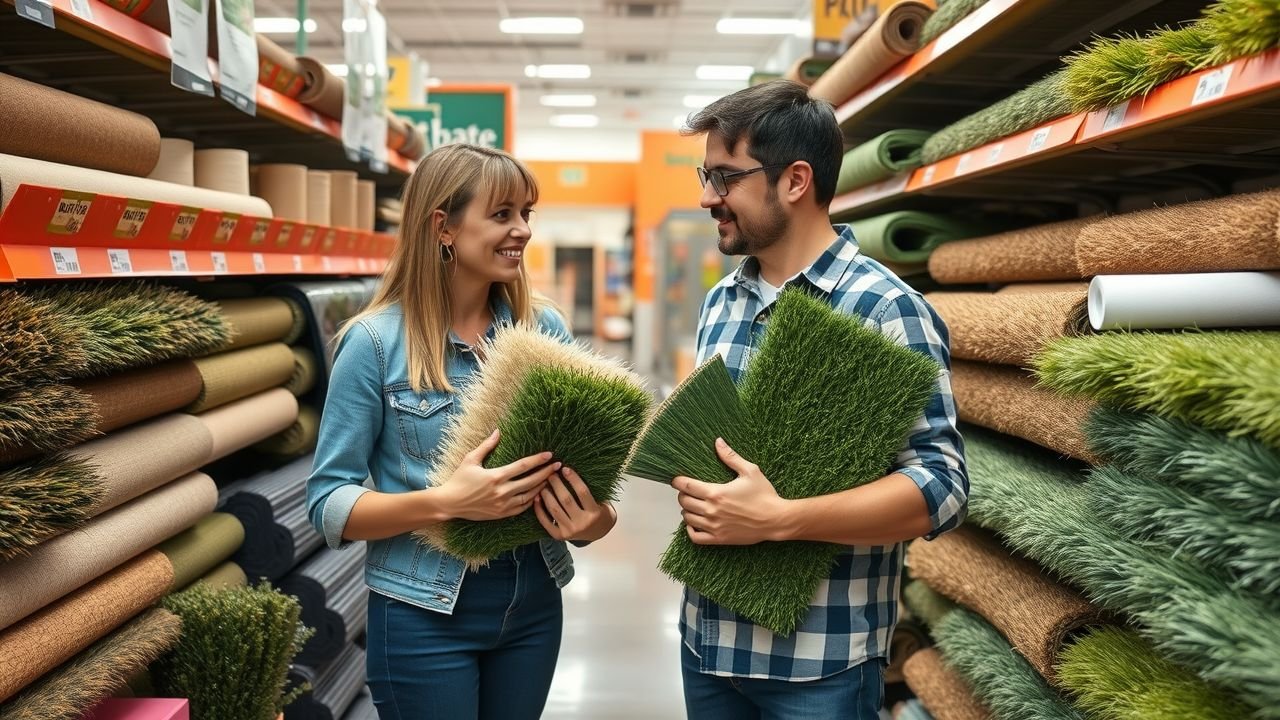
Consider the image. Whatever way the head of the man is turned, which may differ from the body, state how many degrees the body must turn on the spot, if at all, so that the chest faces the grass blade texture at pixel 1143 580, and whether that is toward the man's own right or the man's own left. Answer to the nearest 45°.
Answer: approximately 90° to the man's own left

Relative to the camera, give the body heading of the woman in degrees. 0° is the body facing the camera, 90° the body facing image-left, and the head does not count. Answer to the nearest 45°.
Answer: approximately 315°

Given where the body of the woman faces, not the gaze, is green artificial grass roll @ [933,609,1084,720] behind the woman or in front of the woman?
in front

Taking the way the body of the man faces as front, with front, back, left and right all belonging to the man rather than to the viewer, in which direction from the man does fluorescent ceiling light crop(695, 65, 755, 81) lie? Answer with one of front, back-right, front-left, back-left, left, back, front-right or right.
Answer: back-right

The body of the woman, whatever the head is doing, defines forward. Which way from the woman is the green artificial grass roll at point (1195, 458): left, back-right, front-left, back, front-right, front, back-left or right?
front

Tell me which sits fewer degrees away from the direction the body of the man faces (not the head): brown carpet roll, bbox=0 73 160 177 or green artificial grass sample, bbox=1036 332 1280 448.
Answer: the brown carpet roll

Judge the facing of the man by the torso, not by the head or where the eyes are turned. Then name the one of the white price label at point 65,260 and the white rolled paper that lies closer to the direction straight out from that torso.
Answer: the white price label

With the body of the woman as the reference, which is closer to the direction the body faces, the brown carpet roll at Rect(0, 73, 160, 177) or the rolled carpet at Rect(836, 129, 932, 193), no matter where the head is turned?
the rolled carpet

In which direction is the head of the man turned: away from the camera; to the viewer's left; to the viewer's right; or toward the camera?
to the viewer's left

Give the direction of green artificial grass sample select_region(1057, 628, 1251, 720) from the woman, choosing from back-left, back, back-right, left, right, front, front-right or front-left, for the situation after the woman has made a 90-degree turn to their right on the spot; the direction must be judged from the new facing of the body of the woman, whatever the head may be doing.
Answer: left

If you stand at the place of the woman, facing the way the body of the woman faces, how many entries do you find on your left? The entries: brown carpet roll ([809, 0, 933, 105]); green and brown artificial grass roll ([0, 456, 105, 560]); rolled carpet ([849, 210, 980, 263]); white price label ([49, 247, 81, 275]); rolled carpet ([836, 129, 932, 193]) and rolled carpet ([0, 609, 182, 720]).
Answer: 3

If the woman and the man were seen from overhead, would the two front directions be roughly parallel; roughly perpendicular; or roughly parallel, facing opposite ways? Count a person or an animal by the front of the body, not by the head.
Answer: roughly perpendicular

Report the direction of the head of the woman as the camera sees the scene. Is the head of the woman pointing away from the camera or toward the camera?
toward the camera

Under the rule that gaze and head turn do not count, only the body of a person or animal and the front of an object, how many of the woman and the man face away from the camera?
0

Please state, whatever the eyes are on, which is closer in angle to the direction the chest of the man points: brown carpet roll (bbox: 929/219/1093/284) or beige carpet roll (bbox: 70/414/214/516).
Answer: the beige carpet roll

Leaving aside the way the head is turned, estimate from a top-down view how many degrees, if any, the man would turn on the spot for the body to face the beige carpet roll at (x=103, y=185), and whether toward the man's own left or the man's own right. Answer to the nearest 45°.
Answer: approximately 45° to the man's own right

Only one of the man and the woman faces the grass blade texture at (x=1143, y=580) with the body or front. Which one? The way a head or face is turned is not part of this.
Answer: the woman

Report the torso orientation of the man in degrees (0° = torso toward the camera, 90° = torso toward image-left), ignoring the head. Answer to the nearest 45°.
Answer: approximately 45°
